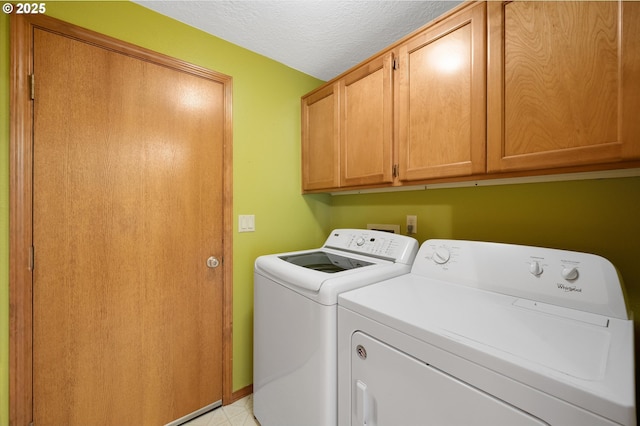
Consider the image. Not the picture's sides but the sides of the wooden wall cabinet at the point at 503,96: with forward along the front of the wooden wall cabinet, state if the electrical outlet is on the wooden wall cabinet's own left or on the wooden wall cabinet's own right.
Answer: on the wooden wall cabinet's own right

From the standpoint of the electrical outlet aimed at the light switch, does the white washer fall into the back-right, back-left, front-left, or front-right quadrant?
front-left

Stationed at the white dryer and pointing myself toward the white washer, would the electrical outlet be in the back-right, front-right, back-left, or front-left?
front-right

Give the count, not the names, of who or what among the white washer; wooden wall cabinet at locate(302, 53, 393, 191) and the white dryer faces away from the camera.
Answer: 0

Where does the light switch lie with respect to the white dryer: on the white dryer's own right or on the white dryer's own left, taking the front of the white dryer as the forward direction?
on the white dryer's own right

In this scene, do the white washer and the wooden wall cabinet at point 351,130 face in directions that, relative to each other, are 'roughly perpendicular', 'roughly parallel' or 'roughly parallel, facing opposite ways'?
roughly parallel

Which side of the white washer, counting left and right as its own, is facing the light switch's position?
right

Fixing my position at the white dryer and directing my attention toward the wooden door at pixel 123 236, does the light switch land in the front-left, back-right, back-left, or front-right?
front-right

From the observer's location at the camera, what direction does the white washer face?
facing the viewer and to the left of the viewer

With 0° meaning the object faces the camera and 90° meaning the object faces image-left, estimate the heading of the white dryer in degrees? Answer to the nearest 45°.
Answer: approximately 45°
